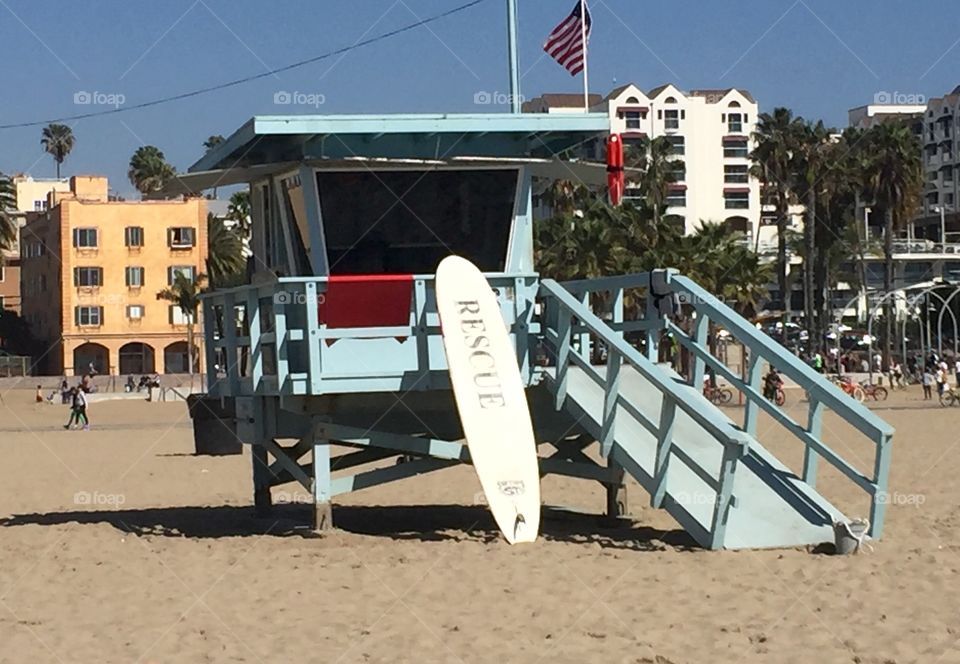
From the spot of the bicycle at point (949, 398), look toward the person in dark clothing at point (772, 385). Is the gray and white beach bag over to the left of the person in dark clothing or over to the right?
left

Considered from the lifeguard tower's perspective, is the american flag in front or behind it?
behind

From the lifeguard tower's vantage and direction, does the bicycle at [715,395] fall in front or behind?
behind

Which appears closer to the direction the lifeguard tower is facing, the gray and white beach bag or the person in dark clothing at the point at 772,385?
the gray and white beach bag

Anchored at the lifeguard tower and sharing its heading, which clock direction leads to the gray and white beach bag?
The gray and white beach bag is roughly at 10 o'clock from the lifeguard tower.

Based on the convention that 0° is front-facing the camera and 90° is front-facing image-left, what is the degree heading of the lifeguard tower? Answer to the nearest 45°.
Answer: approximately 0°

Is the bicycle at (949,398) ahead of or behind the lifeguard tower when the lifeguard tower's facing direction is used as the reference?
behind

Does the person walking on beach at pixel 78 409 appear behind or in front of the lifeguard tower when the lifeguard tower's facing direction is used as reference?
behind

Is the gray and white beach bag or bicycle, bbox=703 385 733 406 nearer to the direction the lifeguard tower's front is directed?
the gray and white beach bag
